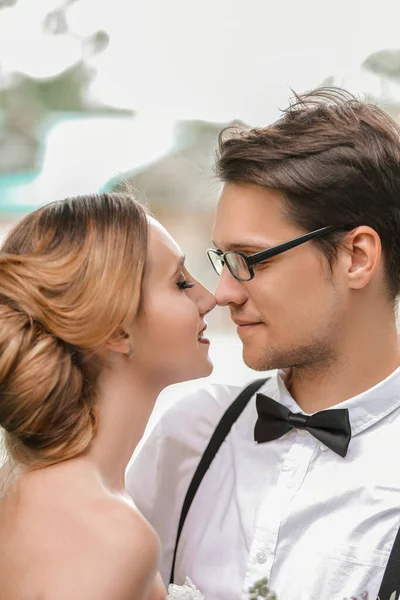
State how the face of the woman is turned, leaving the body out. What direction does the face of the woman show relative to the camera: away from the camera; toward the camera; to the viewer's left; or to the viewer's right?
to the viewer's right

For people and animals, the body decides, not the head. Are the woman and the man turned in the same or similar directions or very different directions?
very different directions

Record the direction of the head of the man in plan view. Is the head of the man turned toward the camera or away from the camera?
toward the camera

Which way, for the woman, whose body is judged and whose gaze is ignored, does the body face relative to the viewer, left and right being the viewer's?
facing away from the viewer and to the right of the viewer

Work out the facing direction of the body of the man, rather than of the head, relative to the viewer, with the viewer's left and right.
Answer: facing the viewer and to the left of the viewer
